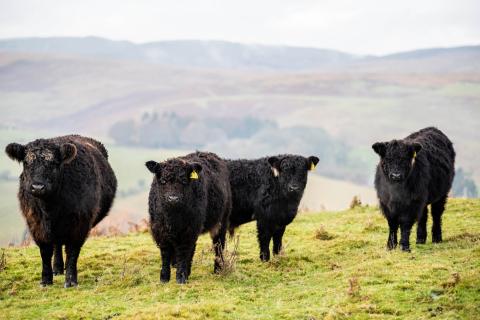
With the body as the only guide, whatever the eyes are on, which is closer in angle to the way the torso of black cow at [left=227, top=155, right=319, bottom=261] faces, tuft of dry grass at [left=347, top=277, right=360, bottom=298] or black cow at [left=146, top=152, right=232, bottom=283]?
the tuft of dry grass

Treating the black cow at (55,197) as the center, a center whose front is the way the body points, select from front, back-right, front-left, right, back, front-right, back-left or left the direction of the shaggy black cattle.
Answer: back-left

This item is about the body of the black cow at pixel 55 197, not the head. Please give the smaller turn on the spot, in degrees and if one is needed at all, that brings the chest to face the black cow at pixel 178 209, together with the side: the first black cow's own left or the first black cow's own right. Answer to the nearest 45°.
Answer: approximately 135° to the first black cow's own left

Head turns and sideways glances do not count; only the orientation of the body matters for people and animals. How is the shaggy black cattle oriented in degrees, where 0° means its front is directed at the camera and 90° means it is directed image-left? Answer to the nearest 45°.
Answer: approximately 45°

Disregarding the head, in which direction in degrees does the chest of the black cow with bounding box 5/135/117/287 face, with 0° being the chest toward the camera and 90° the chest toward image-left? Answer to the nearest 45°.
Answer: approximately 45°

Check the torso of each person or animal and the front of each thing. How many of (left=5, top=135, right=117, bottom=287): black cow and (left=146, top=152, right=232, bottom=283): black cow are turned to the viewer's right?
0

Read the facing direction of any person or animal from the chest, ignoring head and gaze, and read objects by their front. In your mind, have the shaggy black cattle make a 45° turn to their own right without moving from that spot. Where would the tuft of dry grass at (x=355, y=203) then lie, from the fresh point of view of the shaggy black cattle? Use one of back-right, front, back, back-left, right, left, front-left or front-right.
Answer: right
